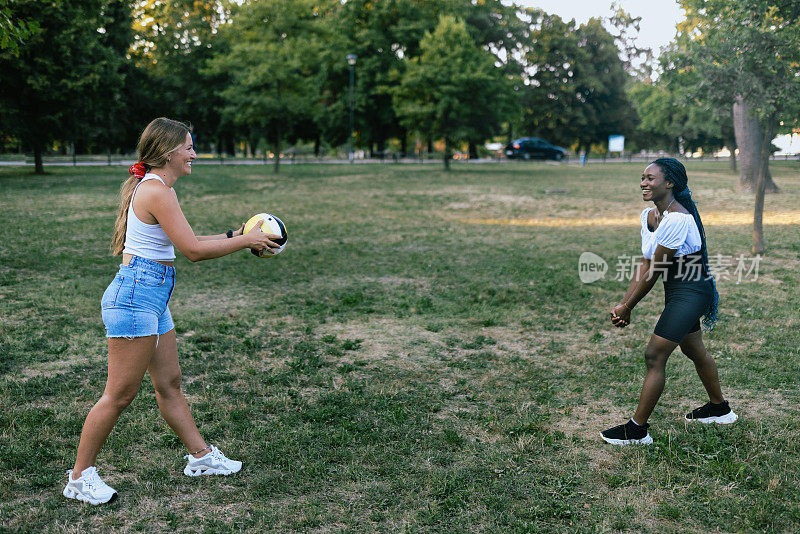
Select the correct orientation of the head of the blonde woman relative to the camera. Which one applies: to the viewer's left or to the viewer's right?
to the viewer's right

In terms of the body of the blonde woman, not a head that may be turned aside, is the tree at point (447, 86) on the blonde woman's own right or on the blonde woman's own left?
on the blonde woman's own left

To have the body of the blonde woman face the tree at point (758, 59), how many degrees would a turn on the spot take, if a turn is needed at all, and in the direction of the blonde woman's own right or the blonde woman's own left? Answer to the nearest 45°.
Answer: approximately 45° to the blonde woman's own left

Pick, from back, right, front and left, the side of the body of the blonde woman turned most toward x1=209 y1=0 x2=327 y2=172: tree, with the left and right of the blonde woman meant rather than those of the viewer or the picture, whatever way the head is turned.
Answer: left

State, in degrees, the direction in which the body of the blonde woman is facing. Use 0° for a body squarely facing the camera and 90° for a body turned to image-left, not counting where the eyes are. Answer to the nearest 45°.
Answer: approximately 270°
